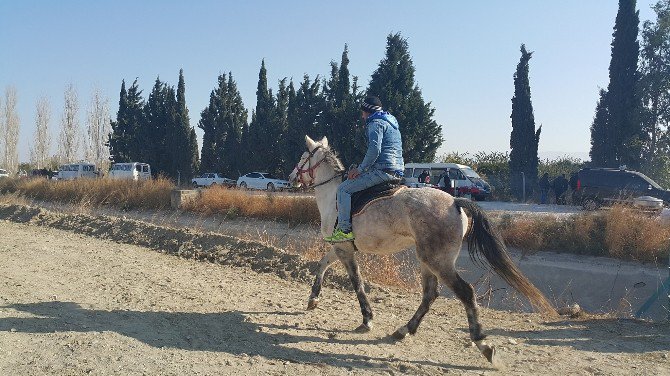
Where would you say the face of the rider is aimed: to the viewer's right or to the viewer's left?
to the viewer's left

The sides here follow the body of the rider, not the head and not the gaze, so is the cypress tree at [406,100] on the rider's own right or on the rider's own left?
on the rider's own right

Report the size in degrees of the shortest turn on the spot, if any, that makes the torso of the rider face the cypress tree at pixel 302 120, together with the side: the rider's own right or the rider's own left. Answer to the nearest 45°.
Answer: approximately 90° to the rider's own right

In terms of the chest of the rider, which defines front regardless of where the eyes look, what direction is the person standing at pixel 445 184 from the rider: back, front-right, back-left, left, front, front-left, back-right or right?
right

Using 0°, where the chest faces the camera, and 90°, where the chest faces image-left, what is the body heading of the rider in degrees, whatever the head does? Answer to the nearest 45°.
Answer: approximately 90°

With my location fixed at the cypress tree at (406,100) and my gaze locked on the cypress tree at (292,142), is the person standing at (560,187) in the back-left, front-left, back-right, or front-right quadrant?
back-left

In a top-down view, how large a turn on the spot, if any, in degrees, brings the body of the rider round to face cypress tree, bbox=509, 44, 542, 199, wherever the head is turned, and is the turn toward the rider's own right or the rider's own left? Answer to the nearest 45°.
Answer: approximately 90° to the rider's own right

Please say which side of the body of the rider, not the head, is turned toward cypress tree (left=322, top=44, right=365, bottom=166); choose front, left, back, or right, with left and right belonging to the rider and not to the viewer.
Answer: right

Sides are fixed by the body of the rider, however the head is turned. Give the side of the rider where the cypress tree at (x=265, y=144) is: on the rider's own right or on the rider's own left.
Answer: on the rider's own right
